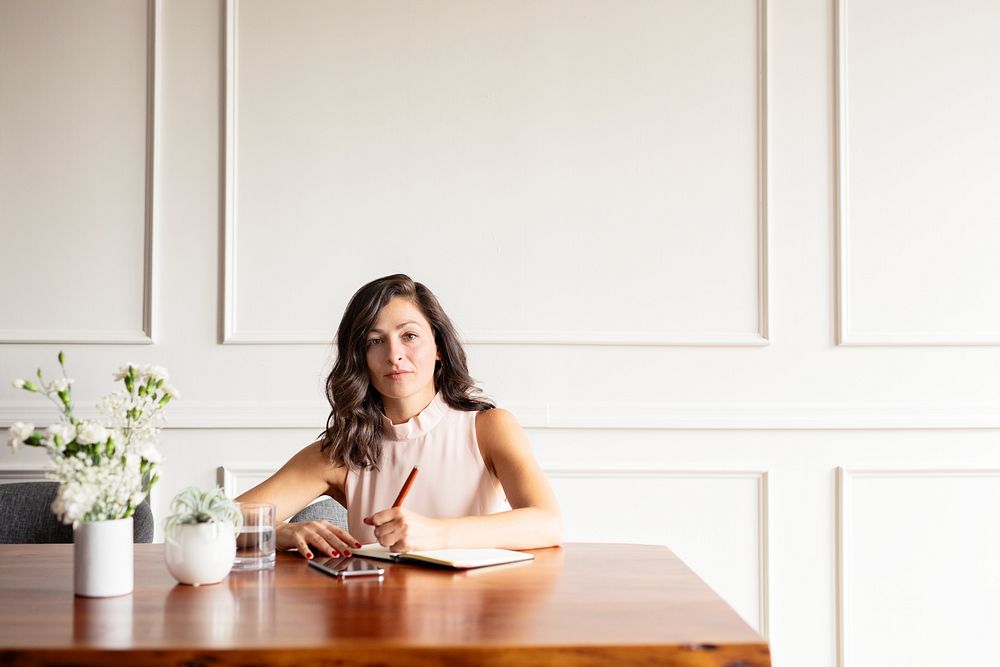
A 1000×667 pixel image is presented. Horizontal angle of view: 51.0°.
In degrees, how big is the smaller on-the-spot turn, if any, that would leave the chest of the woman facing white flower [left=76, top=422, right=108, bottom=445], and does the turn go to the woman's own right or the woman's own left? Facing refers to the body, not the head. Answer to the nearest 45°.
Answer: approximately 45° to the woman's own right

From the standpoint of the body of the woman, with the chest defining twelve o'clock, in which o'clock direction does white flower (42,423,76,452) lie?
The white flower is roughly at 1 o'clock from the woman.

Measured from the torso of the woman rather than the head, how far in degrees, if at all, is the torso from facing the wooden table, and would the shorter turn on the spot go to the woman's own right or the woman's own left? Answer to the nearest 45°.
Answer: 0° — they already face it

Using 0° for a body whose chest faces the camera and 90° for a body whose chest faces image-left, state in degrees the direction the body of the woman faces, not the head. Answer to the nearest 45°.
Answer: approximately 0°

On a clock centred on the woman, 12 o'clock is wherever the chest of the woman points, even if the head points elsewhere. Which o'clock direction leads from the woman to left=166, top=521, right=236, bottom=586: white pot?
The white pot is roughly at 1 o'clock from the woman.

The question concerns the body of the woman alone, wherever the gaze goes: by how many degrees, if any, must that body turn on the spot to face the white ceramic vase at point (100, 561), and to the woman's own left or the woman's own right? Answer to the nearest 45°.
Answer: approximately 45° to the woman's own right

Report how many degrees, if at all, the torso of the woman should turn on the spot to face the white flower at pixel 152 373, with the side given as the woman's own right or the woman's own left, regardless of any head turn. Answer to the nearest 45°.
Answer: approximately 45° to the woman's own right
